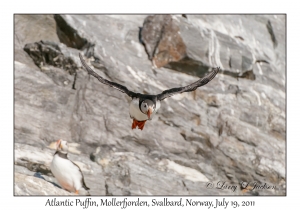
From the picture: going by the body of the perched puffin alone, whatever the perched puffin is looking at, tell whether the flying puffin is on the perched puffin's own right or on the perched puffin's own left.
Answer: on the perched puffin's own left

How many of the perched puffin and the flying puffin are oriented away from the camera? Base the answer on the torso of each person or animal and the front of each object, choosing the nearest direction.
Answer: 0

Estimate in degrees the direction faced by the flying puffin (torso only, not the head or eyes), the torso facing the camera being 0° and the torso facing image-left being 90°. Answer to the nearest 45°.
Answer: approximately 0°

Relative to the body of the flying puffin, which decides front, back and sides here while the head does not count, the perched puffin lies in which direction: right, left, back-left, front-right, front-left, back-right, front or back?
back-right
